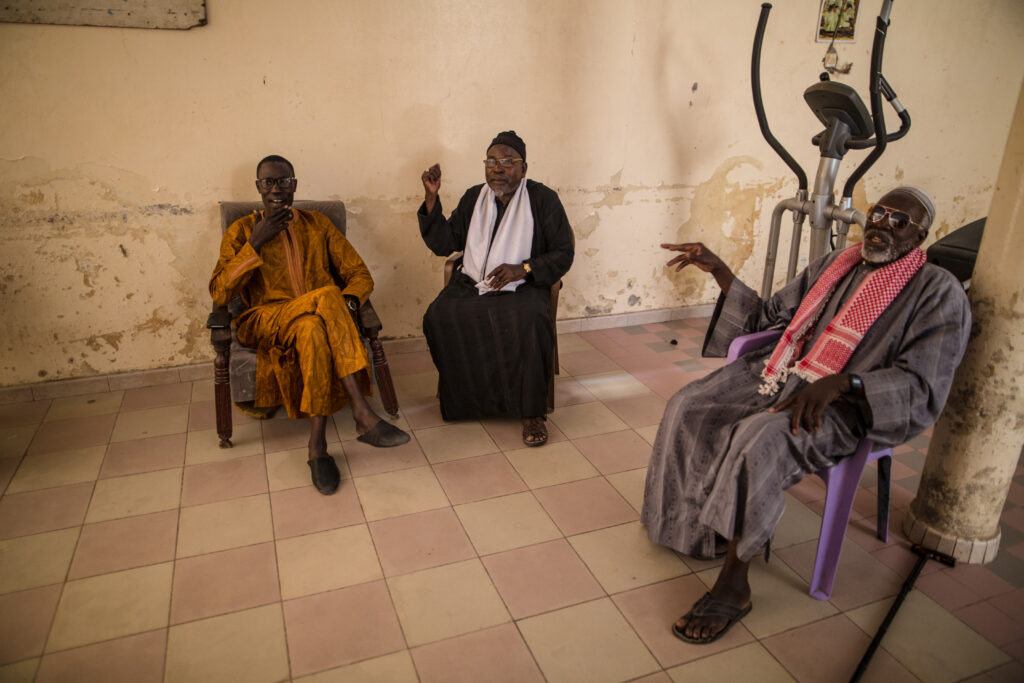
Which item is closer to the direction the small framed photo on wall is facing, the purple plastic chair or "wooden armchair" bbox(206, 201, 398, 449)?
the purple plastic chair

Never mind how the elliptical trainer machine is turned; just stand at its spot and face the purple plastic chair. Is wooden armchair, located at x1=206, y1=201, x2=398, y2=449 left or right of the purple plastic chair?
right

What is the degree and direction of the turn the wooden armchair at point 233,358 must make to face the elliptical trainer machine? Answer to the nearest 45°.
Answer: approximately 90° to its left

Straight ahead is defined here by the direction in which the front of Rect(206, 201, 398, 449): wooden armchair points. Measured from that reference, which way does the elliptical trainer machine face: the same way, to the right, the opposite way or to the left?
to the right

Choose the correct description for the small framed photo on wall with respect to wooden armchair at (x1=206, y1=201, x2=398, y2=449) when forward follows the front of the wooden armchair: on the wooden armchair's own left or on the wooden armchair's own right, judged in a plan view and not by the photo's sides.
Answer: on the wooden armchair's own left

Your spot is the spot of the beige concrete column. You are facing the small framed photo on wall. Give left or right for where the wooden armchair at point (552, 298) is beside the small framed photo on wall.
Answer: left

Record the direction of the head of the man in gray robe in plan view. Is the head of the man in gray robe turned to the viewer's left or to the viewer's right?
to the viewer's left

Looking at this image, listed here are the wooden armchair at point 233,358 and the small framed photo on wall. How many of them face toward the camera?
2

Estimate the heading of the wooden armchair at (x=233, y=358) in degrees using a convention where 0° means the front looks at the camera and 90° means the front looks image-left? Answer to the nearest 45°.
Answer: approximately 0°

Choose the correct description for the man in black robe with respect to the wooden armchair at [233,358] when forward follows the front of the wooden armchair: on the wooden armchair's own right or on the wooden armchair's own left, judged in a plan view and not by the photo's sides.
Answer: on the wooden armchair's own left

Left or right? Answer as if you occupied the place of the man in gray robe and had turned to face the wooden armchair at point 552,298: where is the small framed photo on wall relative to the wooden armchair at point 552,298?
right

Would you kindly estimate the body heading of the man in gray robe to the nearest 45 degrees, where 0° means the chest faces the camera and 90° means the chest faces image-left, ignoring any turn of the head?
approximately 45°

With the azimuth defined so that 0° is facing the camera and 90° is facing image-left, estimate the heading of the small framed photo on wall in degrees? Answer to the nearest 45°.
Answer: approximately 0°

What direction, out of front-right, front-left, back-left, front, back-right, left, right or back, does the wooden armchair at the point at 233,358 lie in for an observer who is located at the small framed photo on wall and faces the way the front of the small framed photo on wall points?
front-right

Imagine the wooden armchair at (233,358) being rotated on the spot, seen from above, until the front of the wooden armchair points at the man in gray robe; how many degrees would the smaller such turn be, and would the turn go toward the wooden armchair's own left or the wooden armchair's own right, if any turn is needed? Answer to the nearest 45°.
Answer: approximately 45° to the wooden armchair's own left

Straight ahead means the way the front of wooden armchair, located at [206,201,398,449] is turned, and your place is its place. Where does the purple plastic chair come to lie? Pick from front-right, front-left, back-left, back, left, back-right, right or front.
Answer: front-left

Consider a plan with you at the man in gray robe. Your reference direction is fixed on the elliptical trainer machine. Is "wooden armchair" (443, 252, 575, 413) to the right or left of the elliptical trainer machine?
left
